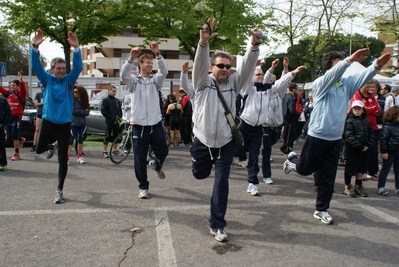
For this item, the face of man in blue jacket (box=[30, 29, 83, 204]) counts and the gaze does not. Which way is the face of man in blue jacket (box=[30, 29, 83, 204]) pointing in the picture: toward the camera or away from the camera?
toward the camera

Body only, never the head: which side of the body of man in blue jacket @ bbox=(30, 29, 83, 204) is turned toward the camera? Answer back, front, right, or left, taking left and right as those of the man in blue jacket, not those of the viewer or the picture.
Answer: front

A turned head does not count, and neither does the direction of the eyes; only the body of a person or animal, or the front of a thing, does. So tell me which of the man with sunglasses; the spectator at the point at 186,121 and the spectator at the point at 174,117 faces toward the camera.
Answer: the man with sunglasses

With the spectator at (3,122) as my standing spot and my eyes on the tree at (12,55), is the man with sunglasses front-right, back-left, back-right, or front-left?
back-right

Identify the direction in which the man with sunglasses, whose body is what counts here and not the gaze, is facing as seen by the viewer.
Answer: toward the camera

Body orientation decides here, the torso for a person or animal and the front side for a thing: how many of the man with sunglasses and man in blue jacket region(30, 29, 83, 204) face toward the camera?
2

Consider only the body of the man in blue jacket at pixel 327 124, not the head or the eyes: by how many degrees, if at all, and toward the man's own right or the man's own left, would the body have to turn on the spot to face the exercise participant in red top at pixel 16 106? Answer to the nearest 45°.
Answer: approximately 135° to the man's own right

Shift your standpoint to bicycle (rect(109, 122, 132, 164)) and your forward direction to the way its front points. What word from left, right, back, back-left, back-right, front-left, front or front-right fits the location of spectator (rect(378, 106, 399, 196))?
left

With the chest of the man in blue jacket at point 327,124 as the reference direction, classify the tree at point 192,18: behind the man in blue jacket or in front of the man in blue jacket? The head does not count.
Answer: behind

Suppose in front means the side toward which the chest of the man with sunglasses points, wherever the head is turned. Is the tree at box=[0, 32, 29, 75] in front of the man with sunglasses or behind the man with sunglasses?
behind
